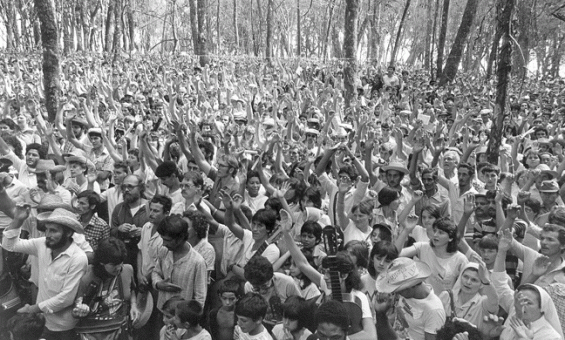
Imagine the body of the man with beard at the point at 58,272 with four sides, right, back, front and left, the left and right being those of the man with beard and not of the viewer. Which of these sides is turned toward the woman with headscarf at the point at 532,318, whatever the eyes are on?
left

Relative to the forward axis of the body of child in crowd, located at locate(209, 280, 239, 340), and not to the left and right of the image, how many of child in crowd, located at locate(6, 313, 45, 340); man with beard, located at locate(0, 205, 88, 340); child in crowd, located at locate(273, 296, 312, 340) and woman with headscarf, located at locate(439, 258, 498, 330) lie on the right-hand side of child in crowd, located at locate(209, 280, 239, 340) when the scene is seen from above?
2

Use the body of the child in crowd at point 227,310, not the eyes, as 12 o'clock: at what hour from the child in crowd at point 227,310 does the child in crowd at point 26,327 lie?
the child in crowd at point 26,327 is roughly at 3 o'clock from the child in crowd at point 227,310.

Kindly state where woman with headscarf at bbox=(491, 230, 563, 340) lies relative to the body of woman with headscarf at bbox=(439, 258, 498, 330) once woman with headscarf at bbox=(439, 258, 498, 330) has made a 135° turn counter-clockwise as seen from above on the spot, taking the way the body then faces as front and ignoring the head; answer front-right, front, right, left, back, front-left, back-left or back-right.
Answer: front-right

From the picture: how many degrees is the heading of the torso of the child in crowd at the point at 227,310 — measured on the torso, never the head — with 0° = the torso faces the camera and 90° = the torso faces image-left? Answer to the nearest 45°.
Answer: approximately 0°

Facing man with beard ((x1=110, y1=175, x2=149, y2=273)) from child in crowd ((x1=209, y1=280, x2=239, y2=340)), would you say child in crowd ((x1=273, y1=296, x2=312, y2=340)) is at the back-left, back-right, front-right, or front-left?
back-right

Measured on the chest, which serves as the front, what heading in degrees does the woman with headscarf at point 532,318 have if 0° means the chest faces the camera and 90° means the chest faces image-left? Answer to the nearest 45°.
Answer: approximately 45°
